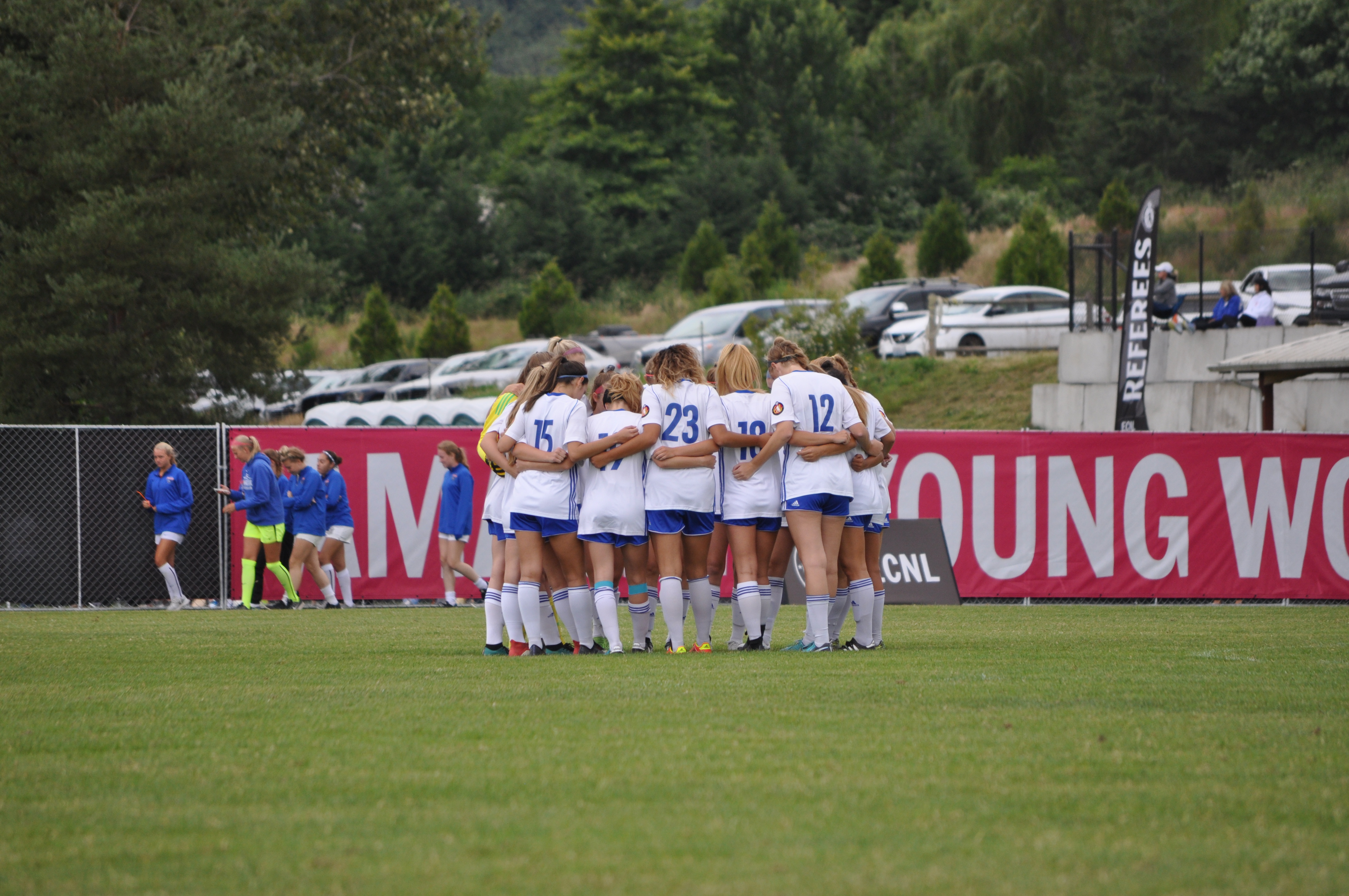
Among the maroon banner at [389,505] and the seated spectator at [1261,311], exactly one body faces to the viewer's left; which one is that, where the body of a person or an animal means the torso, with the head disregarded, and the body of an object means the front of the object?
the seated spectator

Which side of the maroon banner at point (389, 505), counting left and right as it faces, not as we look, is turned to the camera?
front

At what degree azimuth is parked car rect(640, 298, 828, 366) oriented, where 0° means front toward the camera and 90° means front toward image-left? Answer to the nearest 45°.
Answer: approximately 45°

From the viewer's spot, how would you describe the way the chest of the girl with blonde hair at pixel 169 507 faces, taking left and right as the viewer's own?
facing the viewer and to the left of the viewer

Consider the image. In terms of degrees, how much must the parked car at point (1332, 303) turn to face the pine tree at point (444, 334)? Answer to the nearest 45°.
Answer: approximately 90° to its right

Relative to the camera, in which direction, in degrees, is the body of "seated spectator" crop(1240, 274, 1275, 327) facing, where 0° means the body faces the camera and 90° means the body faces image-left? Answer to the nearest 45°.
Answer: approximately 90°

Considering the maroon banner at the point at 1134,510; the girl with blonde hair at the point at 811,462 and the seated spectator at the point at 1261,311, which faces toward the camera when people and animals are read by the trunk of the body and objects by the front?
the maroon banner
